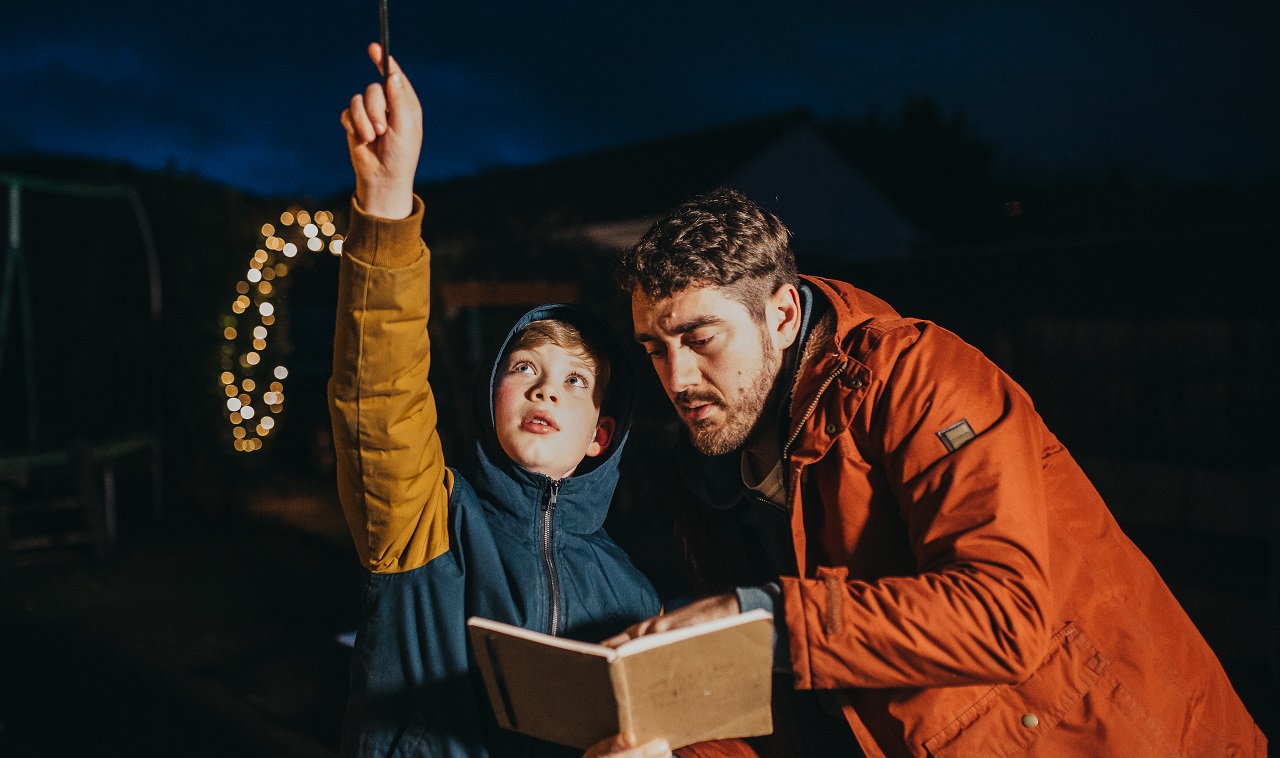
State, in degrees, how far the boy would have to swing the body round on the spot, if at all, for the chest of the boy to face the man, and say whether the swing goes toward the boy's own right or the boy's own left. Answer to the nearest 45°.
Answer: approximately 90° to the boy's own left

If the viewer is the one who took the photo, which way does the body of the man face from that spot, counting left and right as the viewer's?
facing the viewer and to the left of the viewer

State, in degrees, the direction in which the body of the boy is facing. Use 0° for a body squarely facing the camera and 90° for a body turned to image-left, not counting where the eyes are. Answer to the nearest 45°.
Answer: approximately 0°

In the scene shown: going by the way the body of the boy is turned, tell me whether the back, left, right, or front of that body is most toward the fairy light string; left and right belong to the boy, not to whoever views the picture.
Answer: back

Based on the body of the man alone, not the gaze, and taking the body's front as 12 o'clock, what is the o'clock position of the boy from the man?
The boy is roughly at 1 o'clock from the man.

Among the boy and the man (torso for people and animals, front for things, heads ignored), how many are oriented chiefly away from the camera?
0

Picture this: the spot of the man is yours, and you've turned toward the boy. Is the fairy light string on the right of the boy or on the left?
right

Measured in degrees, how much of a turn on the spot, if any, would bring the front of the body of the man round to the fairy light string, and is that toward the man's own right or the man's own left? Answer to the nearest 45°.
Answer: approximately 90° to the man's own right

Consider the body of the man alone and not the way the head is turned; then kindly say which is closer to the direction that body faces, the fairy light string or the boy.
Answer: the boy

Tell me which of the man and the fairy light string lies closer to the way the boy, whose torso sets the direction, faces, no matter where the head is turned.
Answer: the man
